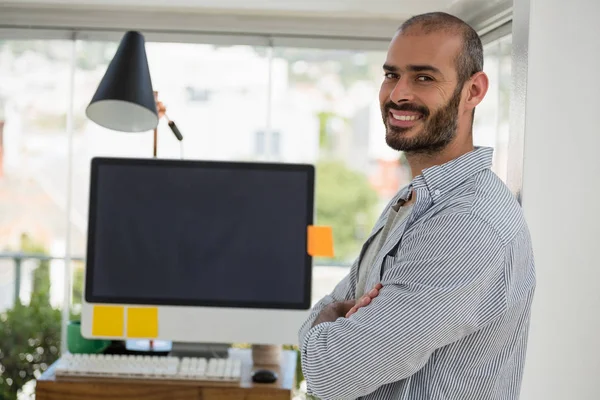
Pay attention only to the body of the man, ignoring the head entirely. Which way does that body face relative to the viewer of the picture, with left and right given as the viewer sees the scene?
facing to the left of the viewer

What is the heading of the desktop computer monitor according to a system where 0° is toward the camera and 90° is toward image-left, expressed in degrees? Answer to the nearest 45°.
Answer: approximately 0°

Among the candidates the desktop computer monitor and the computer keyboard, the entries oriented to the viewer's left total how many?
0

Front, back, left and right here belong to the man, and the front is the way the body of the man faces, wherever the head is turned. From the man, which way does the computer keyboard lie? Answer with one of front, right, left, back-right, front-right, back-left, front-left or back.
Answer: front-right

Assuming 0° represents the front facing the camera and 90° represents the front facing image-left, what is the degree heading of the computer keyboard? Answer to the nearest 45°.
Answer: approximately 0°

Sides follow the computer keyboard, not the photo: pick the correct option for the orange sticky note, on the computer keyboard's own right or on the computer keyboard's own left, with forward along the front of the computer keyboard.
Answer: on the computer keyboard's own left

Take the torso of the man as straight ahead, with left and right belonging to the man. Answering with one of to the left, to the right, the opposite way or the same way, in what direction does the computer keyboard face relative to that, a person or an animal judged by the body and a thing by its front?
to the left
